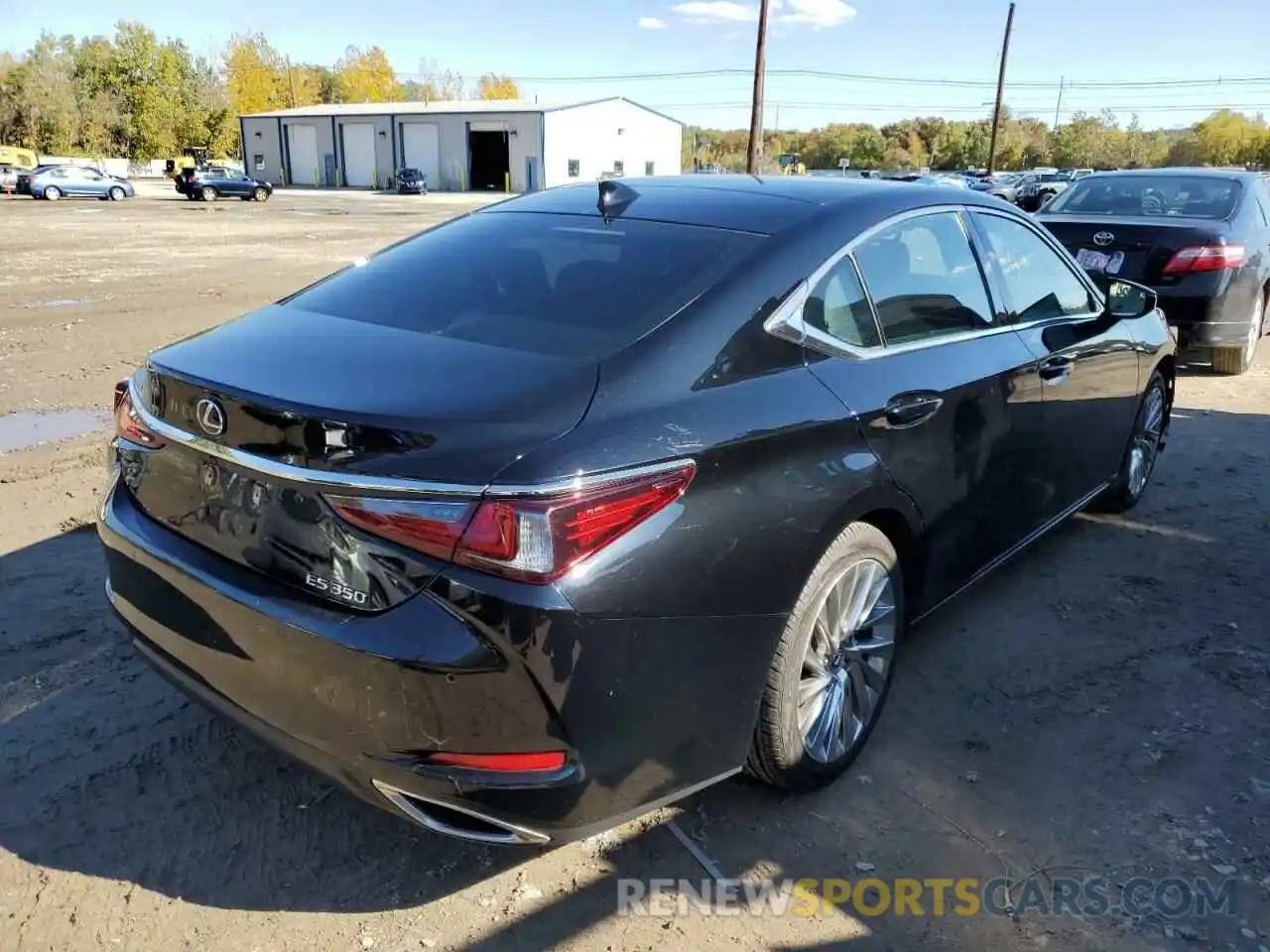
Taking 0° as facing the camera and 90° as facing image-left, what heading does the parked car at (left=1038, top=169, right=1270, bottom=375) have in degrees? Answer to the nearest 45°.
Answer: approximately 225°

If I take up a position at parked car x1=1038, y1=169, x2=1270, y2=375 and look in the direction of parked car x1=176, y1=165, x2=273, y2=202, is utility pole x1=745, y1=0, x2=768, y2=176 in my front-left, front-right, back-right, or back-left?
front-right

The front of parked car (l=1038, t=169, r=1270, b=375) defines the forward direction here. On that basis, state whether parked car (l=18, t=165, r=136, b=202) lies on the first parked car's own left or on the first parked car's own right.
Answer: on the first parked car's own left

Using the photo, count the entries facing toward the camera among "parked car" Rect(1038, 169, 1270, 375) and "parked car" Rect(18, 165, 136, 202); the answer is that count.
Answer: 0

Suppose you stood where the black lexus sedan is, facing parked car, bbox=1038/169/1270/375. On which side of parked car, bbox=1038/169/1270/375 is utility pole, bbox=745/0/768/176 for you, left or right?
left

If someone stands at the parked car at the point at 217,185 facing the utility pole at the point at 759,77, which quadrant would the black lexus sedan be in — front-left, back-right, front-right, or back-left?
front-right

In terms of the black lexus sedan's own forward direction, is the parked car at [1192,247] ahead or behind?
ahead

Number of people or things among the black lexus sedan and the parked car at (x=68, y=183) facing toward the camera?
0
